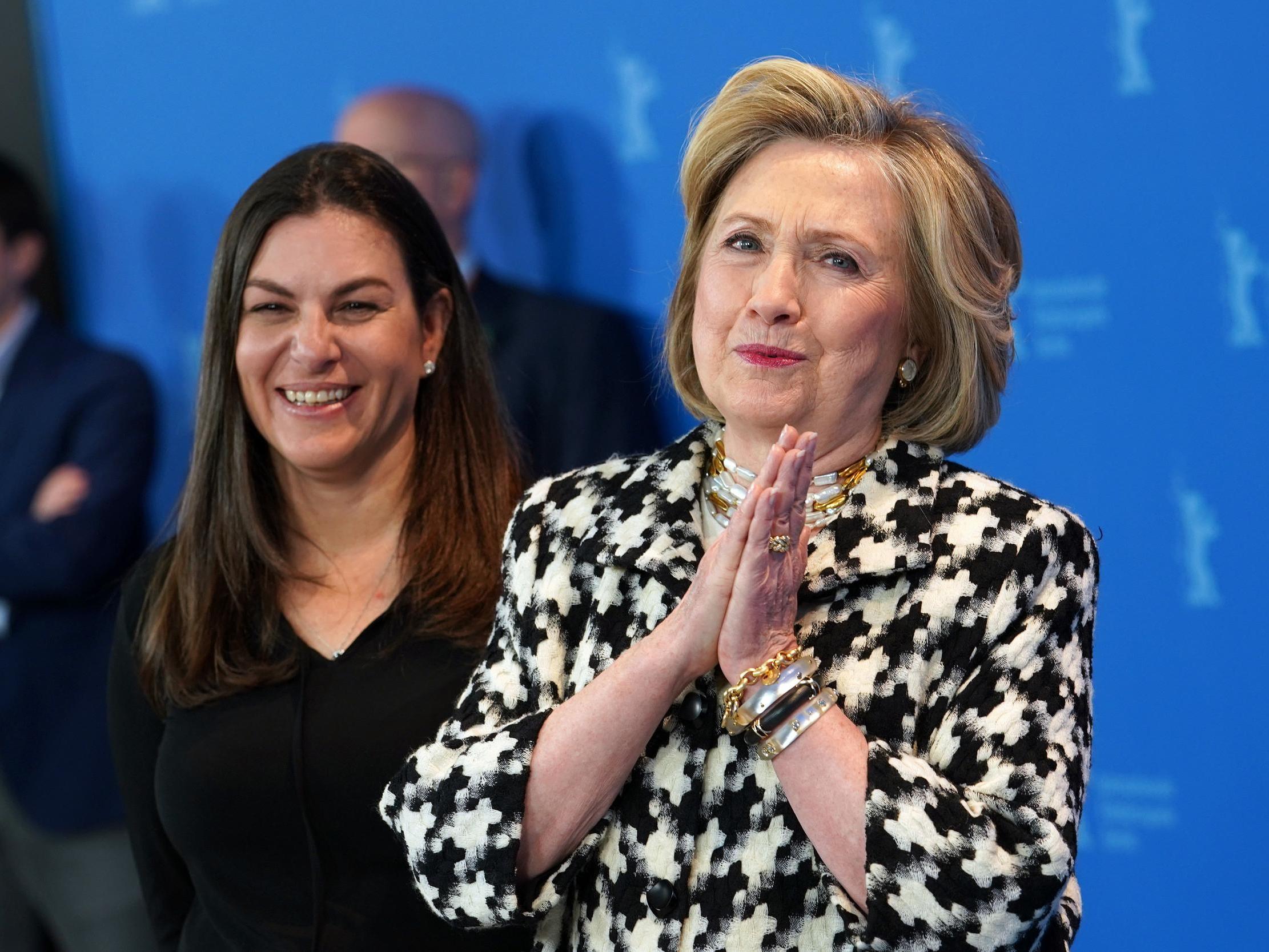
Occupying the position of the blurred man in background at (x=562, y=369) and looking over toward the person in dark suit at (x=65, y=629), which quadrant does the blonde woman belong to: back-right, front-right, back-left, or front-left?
back-left

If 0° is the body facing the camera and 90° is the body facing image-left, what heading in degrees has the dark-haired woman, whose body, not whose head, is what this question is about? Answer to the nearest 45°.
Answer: approximately 0°

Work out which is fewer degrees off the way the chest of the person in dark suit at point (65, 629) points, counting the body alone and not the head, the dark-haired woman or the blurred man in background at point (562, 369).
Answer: the dark-haired woman

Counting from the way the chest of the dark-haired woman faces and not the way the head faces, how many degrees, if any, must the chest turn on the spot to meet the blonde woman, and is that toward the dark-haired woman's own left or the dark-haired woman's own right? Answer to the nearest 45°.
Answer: approximately 45° to the dark-haired woman's own left

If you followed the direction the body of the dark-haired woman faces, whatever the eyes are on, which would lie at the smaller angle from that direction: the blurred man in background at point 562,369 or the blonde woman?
the blonde woman

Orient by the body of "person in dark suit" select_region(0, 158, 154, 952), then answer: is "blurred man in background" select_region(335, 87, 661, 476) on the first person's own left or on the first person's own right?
on the first person's own left

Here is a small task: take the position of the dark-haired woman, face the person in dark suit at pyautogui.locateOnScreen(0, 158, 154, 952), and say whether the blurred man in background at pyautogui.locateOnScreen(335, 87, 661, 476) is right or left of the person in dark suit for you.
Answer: right

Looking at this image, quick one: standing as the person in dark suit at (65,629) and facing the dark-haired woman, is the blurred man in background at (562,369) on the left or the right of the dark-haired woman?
left
